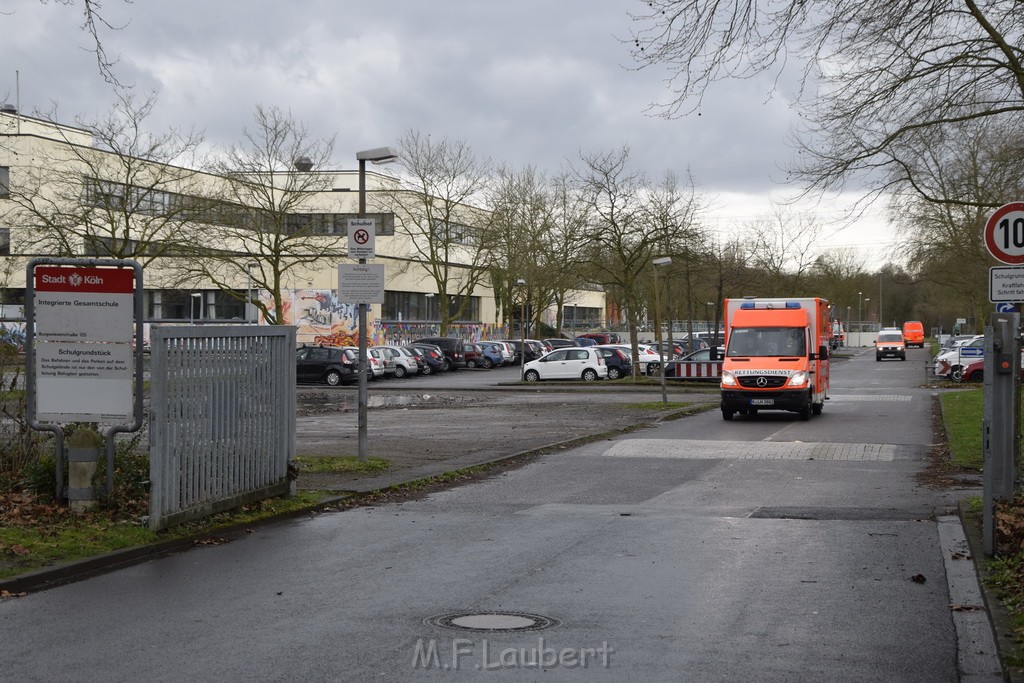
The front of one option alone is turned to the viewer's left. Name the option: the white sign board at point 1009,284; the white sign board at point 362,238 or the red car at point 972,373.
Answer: the red car

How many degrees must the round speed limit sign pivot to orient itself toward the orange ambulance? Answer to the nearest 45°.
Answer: approximately 180°

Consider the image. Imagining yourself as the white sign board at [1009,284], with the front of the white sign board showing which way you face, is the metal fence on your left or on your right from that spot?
on your right

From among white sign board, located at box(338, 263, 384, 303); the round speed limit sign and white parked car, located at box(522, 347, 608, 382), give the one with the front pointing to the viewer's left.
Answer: the white parked car

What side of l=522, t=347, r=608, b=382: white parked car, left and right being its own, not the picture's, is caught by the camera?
left

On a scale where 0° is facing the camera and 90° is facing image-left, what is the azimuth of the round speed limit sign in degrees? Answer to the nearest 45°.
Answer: approximately 0°

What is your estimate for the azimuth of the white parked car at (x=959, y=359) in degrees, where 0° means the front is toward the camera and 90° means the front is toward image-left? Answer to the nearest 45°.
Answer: approximately 45°

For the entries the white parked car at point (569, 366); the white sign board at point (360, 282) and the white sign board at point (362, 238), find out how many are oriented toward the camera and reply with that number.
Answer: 2

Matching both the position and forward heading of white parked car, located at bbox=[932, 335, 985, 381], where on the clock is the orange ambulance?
The orange ambulance is roughly at 11 o'clock from the white parked car.

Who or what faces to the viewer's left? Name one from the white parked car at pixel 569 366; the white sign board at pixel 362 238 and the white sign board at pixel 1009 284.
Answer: the white parked car

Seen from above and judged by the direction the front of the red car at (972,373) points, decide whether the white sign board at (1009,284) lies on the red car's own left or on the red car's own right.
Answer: on the red car's own left
